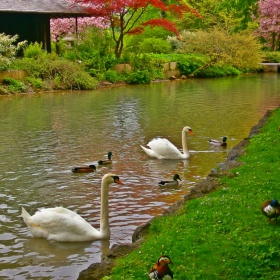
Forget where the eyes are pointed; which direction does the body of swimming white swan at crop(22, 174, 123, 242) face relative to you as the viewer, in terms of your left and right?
facing to the right of the viewer

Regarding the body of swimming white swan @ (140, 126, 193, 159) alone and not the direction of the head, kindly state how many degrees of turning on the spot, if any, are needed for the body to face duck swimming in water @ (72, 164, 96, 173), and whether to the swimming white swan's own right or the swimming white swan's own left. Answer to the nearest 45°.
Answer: approximately 135° to the swimming white swan's own right

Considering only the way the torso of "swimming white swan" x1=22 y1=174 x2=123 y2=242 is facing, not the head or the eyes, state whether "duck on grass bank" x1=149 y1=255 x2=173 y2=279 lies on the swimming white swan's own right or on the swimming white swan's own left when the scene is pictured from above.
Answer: on the swimming white swan's own right

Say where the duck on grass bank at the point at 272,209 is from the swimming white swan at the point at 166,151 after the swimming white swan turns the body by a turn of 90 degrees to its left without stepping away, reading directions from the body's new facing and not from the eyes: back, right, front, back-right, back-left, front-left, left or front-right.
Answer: back

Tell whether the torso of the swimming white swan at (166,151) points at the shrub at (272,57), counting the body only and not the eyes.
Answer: no

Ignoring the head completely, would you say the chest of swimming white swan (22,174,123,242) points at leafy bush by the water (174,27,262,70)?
no

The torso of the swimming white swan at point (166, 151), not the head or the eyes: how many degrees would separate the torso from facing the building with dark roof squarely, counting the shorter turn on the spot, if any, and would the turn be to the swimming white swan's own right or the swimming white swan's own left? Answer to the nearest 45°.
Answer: approximately 90° to the swimming white swan's own left

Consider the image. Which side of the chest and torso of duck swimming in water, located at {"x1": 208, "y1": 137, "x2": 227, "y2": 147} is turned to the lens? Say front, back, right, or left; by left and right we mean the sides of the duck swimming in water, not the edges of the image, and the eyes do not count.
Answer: right

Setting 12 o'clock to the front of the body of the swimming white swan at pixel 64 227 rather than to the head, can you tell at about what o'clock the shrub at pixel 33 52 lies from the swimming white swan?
The shrub is roughly at 9 o'clock from the swimming white swan.

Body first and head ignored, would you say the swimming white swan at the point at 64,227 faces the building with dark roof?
no

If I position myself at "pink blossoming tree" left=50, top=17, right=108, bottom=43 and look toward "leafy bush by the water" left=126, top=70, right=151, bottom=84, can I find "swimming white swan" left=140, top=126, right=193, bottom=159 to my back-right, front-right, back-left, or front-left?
front-right

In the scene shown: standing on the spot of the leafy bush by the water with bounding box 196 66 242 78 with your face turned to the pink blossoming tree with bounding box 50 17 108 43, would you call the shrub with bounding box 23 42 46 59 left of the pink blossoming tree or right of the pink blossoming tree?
left

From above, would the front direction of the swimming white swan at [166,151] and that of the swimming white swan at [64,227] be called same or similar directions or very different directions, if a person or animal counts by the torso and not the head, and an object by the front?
same or similar directions

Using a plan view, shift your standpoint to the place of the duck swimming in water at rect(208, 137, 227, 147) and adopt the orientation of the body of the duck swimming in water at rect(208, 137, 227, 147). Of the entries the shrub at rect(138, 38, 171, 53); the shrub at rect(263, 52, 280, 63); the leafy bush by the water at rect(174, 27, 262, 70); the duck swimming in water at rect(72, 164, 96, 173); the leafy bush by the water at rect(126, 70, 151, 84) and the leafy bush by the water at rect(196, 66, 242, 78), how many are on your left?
5
